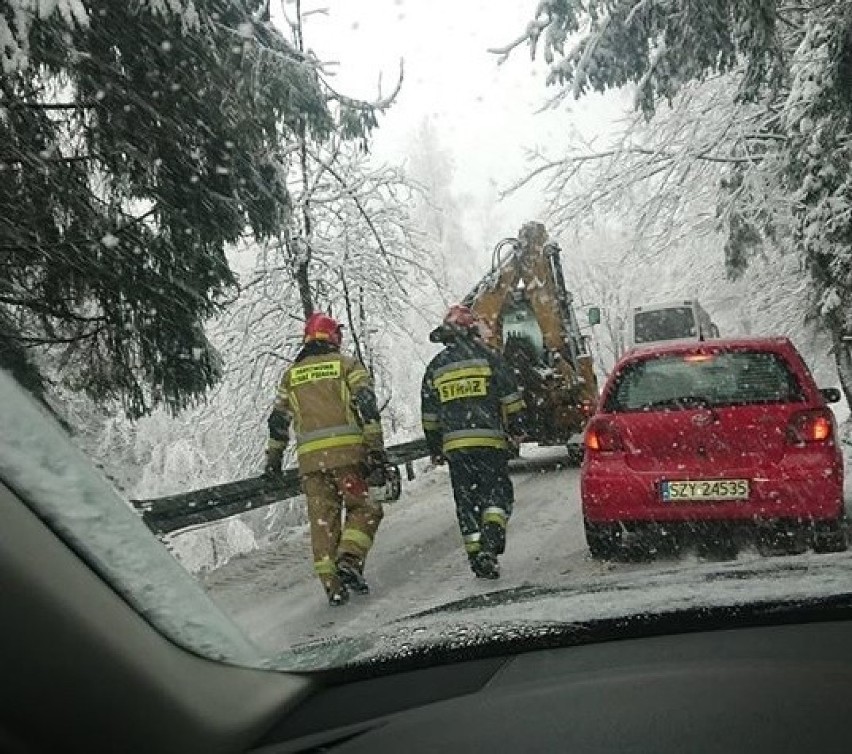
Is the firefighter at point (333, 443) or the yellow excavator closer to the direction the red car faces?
the yellow excavator

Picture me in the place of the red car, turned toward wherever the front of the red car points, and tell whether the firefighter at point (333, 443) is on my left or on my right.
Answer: on my left

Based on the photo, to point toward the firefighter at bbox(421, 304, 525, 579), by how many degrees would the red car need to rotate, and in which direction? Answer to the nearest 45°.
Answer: approximately 90° to its left

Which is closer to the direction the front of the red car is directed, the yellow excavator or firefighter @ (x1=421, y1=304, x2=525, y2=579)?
the yellow excavator

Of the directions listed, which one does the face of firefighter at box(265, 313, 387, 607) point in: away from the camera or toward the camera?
away from the camera

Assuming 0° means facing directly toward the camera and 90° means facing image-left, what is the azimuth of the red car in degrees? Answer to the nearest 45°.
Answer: approximately 180°

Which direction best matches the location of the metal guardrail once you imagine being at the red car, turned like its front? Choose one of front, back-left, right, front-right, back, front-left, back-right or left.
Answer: left
